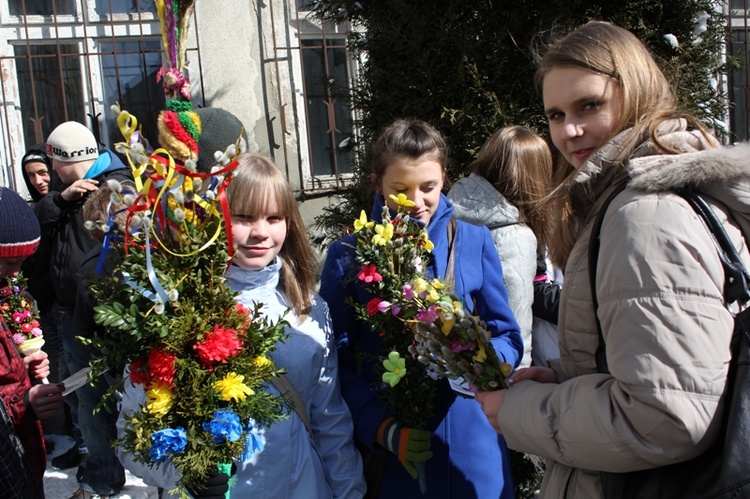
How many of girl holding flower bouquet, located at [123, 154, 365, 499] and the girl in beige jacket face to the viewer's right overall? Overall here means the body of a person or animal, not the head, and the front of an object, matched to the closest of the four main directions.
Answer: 0

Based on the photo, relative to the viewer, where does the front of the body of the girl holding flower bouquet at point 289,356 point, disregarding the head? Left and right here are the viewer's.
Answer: facing the viewer

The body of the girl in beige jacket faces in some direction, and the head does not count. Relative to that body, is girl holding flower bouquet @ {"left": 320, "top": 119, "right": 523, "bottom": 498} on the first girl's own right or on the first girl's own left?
on the first girl's own right

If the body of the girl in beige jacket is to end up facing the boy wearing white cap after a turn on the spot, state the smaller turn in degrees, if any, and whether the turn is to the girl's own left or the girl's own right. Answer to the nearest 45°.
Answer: approximately 45° to the girl's own right

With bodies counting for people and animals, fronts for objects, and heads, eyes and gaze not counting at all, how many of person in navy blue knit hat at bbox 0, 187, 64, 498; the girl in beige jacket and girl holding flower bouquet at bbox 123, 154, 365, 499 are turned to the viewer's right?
1

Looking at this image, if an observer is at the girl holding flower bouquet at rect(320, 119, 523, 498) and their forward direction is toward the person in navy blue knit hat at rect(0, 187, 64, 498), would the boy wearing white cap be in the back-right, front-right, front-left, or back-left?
front-right

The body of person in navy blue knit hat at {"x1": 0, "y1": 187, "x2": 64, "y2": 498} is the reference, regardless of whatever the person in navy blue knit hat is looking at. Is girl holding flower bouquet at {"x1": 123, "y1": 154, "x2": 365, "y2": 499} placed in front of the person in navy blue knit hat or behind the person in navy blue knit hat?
in front

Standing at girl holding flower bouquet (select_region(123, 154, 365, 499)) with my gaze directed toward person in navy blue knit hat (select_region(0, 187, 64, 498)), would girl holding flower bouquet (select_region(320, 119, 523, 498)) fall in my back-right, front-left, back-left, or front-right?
back-right
